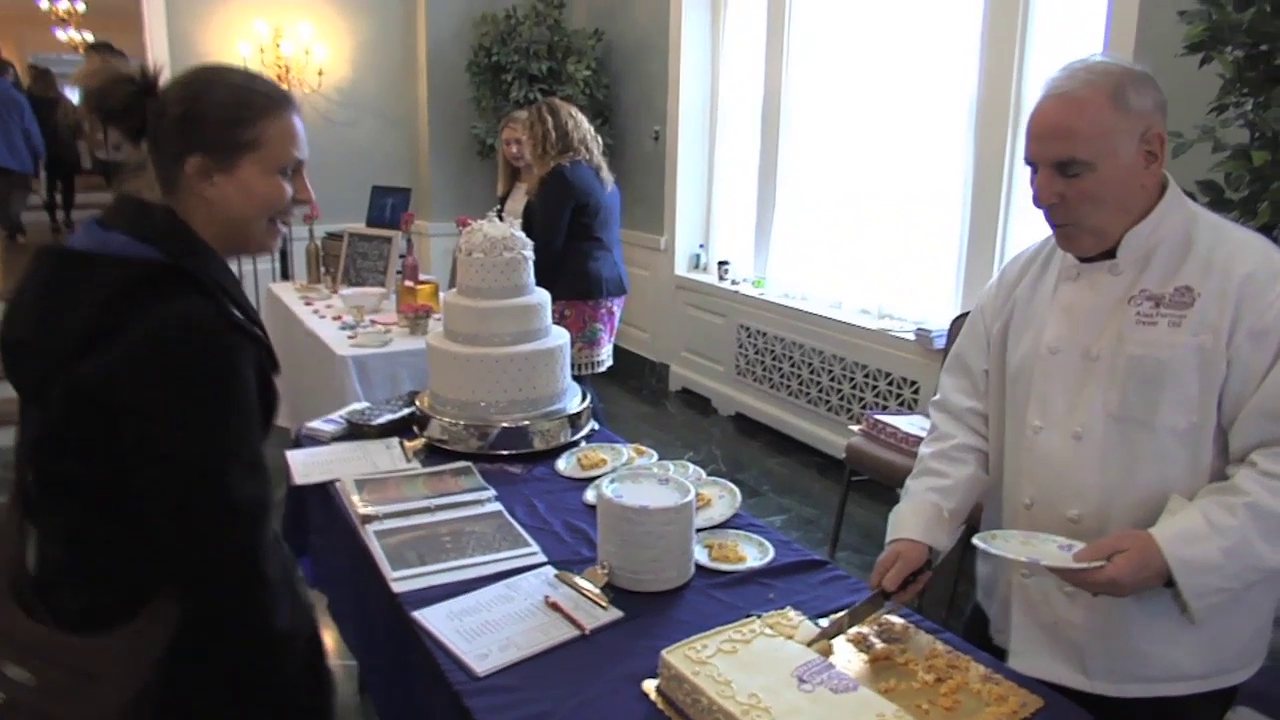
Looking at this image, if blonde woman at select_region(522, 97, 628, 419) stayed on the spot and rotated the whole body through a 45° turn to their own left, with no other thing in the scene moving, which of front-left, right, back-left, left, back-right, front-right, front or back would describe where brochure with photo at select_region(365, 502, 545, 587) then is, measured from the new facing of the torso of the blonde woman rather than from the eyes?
left

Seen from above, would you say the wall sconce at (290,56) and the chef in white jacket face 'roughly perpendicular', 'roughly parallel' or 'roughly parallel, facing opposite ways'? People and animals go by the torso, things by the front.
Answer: roughly perpendicular

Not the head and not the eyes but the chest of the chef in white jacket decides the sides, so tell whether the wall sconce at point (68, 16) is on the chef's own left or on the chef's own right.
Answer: on the chef's own right

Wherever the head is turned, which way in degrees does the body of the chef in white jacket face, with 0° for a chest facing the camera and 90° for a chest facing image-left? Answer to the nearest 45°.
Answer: approximately 45°

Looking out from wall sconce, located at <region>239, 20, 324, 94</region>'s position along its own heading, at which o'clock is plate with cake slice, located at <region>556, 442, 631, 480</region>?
The plate with cake slice is roughly at 12 o'clock from the wall sconce.

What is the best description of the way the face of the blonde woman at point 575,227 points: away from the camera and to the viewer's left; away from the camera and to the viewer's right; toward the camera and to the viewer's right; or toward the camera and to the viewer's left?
away from the camera and to the viewer's left

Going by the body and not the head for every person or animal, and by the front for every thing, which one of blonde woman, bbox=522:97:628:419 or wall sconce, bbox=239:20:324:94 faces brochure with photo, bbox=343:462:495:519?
the wall sconce

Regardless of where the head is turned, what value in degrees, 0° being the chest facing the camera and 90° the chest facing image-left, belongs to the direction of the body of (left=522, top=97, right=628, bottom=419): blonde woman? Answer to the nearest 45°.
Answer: approximately 135°

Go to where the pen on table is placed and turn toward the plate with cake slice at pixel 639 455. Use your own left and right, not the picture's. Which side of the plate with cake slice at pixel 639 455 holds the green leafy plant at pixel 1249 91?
right

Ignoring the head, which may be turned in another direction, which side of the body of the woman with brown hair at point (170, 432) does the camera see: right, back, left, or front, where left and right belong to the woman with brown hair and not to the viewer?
right

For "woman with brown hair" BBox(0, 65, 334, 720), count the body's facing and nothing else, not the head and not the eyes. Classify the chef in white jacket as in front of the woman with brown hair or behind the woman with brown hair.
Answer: in front

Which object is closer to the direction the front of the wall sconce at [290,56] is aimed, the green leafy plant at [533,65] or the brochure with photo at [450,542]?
the brochure with photo

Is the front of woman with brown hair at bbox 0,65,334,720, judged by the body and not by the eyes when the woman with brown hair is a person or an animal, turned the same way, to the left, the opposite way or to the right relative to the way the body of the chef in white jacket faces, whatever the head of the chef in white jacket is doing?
the opposite way

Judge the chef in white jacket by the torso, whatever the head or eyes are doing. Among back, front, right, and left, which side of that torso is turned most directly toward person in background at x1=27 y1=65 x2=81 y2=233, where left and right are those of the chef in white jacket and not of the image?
right

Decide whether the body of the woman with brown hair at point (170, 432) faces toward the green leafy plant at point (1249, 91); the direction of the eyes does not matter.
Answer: yes

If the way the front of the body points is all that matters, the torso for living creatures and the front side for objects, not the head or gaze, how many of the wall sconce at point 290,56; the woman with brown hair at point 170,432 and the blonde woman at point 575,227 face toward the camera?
1

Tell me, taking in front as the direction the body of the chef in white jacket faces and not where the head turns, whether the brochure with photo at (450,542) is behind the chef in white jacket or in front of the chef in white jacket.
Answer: in front

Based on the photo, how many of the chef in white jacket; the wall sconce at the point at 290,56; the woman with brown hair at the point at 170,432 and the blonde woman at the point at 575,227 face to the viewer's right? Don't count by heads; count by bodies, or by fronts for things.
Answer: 1

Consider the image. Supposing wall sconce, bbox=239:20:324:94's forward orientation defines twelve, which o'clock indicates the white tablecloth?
The white tablecloth is roughly at 12 o'clock from the wall sconce.
